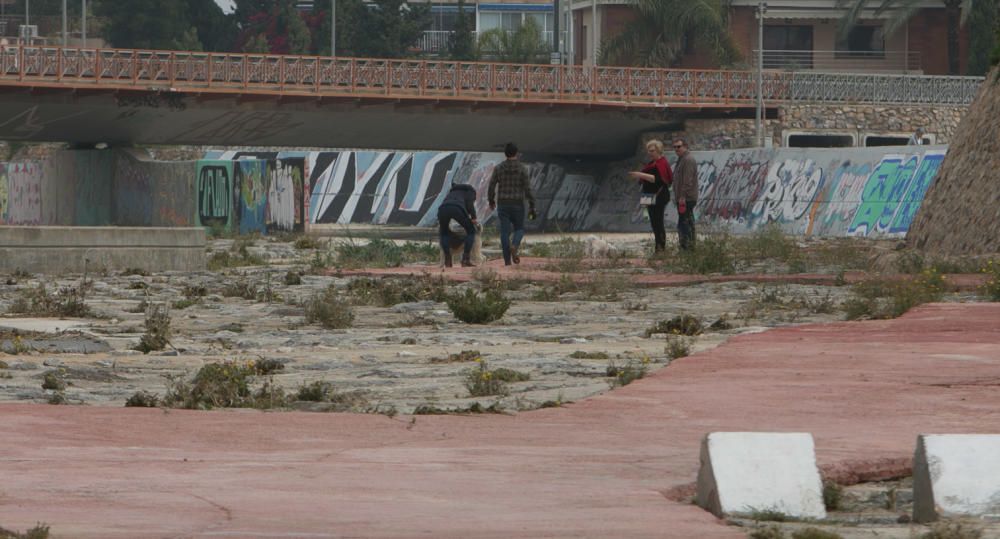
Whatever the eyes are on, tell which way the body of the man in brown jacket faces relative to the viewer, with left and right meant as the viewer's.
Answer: facing to the left of the viewer

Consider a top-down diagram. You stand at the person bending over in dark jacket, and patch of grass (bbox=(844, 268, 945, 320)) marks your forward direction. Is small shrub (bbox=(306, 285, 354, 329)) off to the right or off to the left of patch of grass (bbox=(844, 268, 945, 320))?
right

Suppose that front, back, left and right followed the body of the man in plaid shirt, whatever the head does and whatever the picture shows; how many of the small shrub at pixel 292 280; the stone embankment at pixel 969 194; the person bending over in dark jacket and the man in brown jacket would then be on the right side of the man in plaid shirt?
2
